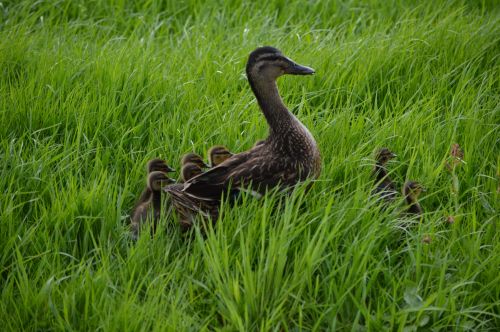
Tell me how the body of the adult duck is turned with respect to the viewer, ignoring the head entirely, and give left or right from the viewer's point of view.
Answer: facing to the right of the viewer

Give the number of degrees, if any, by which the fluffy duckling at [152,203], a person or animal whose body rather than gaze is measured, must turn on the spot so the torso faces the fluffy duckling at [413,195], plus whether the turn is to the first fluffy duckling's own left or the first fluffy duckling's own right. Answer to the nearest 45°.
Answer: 0° — it already faces it

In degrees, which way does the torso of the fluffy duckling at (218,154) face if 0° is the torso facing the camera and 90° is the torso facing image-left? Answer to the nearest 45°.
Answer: approximately 270°

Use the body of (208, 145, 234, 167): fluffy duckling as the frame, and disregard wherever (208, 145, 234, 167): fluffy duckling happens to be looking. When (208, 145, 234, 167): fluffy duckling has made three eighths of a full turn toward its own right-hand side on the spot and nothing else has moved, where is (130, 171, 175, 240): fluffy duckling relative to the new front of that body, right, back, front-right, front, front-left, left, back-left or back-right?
front

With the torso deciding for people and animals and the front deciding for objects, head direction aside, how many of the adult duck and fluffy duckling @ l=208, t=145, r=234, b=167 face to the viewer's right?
2

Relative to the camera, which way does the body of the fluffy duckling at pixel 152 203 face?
to the viewer's right

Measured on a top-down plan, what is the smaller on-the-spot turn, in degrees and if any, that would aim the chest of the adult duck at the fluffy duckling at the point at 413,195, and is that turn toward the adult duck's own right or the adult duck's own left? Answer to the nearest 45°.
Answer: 0° — it already faces it

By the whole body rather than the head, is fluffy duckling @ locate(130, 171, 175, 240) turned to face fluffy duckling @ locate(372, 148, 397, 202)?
yes

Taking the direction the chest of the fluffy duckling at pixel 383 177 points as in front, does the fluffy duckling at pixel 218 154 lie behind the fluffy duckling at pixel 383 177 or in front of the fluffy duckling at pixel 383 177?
behind
